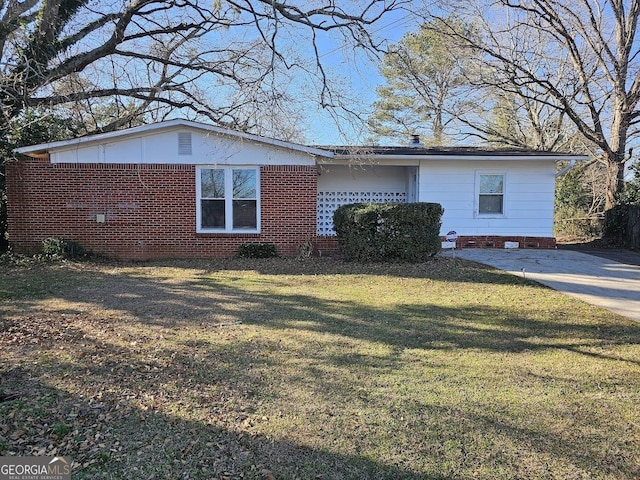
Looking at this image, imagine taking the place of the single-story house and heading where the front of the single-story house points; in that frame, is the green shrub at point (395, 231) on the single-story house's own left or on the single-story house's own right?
on the single-story house's own left

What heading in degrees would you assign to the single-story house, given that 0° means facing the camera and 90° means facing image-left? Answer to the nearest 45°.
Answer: approximately 0°

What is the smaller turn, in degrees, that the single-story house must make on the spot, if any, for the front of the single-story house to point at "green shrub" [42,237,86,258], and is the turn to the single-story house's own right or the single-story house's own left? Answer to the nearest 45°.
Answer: approximately 90° to the single-story house's own right
